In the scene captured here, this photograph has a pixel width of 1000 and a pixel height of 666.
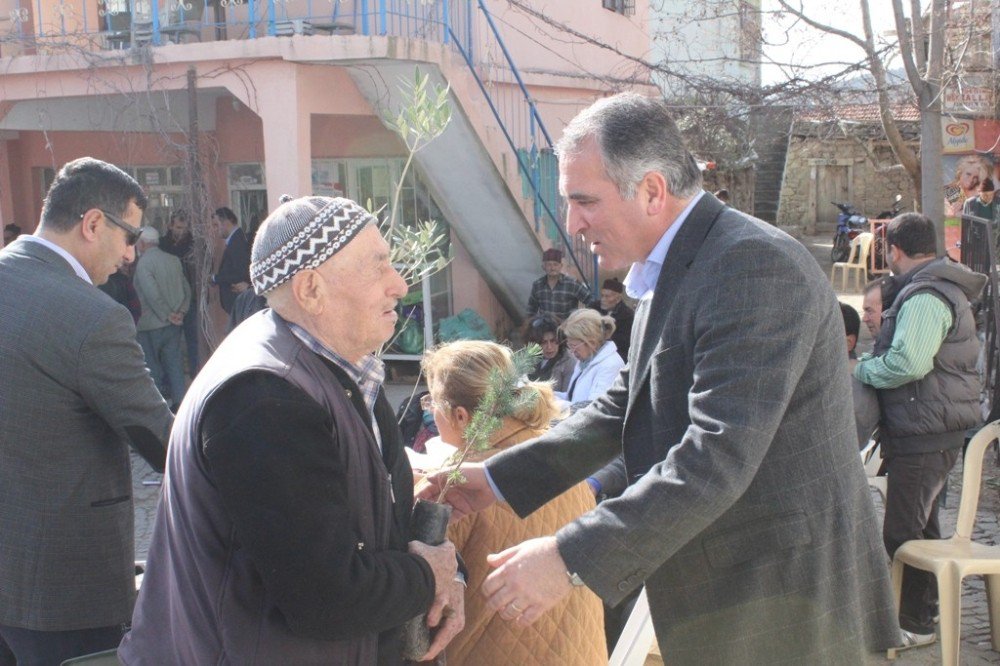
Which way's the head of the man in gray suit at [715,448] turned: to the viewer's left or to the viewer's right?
to the viewer's left

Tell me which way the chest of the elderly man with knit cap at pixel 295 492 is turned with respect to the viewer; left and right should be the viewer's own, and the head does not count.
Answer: facing to the right of the viewer

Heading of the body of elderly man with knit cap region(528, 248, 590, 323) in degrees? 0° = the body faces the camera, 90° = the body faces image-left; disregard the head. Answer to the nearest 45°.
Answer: approximately 0°

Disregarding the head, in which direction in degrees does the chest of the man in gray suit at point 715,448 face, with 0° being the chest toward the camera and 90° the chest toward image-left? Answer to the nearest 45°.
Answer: approximately 90°

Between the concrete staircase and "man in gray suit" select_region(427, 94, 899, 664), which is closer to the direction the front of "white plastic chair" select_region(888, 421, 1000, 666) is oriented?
the man in gray suit

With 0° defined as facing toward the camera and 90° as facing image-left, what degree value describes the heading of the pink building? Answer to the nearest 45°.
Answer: approximately 0°

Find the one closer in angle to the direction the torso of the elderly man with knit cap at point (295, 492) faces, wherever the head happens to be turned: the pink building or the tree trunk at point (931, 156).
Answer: the tree trunk

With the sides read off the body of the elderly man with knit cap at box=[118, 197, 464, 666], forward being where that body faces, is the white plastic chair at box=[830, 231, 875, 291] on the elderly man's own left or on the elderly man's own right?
on the elderly man's own left
